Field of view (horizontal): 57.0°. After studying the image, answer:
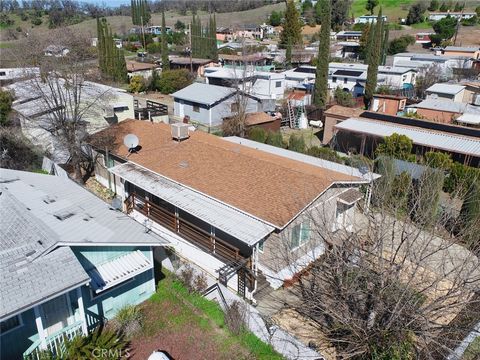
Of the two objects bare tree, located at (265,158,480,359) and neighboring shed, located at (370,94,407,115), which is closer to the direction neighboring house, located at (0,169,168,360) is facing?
the bare tree

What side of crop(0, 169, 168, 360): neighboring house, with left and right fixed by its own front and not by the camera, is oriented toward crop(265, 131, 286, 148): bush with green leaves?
left

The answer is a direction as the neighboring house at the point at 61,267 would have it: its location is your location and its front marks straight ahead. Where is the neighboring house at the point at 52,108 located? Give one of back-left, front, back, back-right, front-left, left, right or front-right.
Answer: back-left

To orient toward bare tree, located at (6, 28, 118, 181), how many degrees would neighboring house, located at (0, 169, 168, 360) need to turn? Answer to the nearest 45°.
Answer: approximately 135° to its left

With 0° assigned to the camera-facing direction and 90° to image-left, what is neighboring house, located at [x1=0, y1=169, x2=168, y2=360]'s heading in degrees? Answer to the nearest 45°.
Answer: approximately 315°

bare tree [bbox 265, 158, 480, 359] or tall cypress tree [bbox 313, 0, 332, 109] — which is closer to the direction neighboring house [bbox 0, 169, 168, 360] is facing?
the bare tree

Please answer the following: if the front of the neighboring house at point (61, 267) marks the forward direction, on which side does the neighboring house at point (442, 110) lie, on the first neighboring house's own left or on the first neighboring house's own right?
on the first neighboring house's own left

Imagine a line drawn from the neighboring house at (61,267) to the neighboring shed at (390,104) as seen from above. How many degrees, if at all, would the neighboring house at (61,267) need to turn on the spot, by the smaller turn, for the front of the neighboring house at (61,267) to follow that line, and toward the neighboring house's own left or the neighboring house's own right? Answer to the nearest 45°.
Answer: approximately 90° to the neighboring house's own left

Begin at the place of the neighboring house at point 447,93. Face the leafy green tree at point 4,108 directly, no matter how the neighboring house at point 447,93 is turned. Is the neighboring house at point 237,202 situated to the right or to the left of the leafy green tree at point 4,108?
left

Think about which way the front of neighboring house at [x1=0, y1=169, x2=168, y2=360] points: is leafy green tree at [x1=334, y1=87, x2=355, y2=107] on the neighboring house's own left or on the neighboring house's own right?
on the neighboring house's own left
